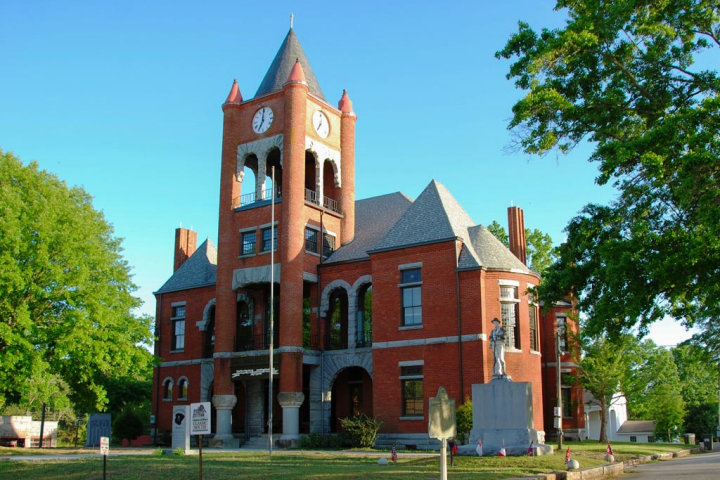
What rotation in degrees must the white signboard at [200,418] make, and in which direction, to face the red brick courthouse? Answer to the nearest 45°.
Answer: approximately 180°

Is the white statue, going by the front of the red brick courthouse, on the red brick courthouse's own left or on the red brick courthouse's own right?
on the red brick courthouse's own left

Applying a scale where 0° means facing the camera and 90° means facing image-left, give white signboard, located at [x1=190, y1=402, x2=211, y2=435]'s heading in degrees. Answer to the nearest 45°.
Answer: approximately 0°

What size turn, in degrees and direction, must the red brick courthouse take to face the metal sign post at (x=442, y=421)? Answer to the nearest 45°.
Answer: approximately 45° to its left

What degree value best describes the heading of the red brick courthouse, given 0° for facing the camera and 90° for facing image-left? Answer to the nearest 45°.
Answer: approximately 45°

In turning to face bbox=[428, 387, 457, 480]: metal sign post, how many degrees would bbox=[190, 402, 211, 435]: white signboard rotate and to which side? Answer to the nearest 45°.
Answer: approximately 45° to its left
